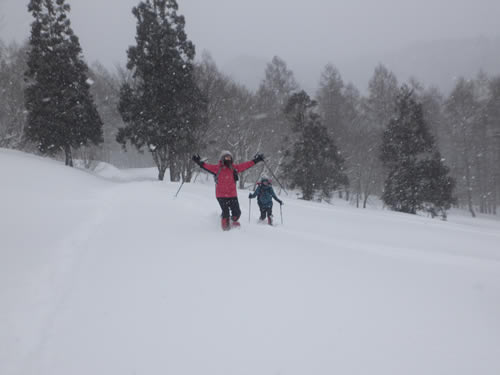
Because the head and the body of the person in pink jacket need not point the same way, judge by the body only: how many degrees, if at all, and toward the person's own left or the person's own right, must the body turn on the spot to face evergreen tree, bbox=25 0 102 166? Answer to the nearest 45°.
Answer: approximately 135° to the person's own right

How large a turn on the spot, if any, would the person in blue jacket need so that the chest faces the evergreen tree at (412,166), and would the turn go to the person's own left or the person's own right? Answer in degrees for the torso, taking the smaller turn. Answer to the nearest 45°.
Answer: approximately 135° to the person's own left

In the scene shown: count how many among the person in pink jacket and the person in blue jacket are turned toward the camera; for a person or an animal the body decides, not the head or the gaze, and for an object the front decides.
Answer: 2

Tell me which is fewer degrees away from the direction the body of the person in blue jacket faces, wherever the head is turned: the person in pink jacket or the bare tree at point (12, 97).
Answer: the person in pink jacket

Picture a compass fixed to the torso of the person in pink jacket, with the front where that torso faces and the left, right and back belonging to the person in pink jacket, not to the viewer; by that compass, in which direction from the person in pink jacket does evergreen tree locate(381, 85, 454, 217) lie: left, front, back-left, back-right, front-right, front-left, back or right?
back-left

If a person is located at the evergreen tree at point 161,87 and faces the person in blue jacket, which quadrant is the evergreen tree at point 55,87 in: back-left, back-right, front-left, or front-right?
back-right

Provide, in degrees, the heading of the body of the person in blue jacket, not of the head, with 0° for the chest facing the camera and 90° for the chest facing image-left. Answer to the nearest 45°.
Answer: approximately 0°

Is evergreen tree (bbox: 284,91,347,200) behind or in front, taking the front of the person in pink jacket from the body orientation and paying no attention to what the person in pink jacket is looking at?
behind

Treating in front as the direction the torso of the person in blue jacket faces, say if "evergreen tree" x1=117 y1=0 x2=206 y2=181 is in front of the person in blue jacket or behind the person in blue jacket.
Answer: behind
